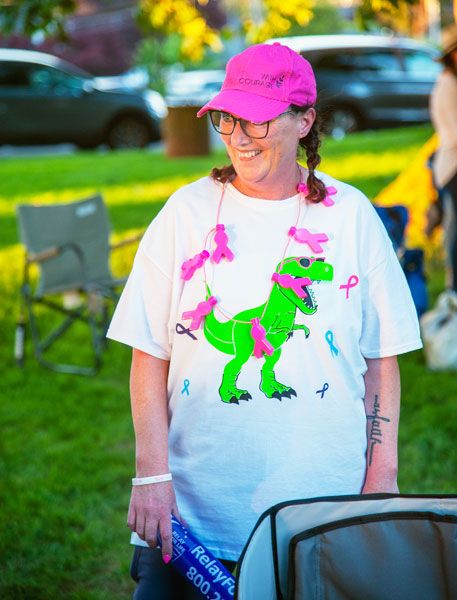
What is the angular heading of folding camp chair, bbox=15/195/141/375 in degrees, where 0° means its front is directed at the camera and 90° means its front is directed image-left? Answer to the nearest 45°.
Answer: approximately 315°

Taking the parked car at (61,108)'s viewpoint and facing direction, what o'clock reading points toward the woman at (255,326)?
The woman is roughly at 3 o'clock from the parked car.

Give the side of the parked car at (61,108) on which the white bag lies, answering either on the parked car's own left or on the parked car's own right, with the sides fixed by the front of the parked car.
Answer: on the parked car's own right

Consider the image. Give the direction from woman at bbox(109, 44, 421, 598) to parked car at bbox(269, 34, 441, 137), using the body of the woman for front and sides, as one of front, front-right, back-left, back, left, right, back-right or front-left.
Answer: back

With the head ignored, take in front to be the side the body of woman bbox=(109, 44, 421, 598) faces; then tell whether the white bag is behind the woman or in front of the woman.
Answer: behind

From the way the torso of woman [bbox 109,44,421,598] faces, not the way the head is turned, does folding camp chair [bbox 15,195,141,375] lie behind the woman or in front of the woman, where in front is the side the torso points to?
behind

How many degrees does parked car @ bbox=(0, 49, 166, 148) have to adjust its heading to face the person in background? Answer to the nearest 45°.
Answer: approximately 90° to its right

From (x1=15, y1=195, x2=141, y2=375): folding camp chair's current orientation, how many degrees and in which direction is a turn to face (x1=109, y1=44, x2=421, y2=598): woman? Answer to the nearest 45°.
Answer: approximately 45° to its right

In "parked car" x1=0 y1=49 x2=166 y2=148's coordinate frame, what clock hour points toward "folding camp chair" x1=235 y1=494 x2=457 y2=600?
The folding camp chair is roughly at 3 o'clock from the parked car.

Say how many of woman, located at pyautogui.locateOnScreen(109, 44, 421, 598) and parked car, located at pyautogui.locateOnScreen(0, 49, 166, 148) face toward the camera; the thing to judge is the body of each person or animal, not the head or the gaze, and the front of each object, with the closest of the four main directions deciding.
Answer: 1

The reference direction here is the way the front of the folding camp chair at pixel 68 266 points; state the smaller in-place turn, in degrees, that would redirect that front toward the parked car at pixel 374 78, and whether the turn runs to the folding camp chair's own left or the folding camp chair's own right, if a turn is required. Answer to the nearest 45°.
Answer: approximately 90° to the folding camp chair's own left

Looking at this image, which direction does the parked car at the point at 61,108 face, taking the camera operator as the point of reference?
facing to the right of the viewer
